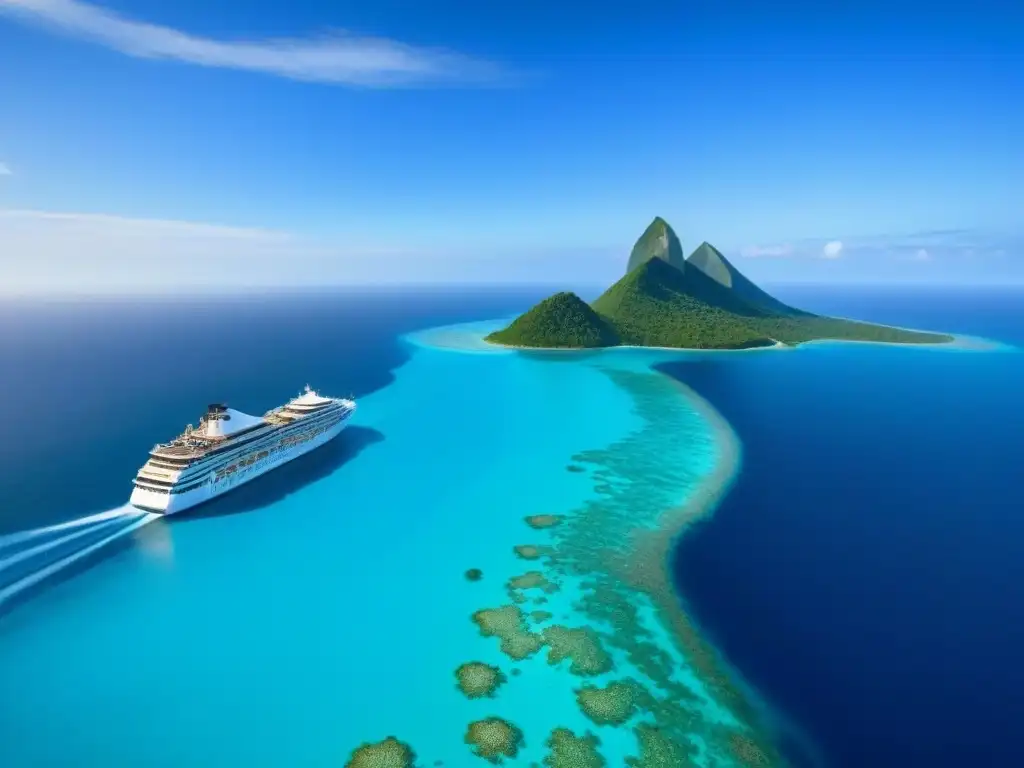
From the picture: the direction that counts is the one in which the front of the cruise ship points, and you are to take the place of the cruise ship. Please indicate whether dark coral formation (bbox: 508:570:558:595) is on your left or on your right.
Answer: on your right

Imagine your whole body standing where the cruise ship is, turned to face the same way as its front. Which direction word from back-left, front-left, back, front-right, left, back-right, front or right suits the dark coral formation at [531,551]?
right

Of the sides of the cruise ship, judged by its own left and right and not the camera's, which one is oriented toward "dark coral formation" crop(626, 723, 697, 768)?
right

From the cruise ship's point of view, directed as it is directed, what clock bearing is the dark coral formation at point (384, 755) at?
The dark coral formation is roughly at 4 o'clock from the cruise ship.

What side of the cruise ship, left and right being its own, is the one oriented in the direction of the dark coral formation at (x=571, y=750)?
right

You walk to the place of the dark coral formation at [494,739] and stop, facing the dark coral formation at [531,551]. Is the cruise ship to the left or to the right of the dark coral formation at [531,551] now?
left

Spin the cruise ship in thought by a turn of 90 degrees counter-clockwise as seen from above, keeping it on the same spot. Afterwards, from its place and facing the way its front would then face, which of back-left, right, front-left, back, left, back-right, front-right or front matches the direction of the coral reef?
back

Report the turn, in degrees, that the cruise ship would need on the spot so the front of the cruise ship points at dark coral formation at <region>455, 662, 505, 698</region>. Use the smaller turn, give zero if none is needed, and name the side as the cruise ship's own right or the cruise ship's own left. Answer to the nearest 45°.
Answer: approximately 90° to the cruise ship's own right

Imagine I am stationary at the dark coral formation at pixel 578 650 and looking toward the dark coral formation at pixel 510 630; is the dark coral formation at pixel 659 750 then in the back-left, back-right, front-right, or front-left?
back-left

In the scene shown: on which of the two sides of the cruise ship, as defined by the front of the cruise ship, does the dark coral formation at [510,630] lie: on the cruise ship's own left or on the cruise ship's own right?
on the cruise ship's own right

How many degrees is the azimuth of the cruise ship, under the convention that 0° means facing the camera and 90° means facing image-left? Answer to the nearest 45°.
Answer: approximately 225°
